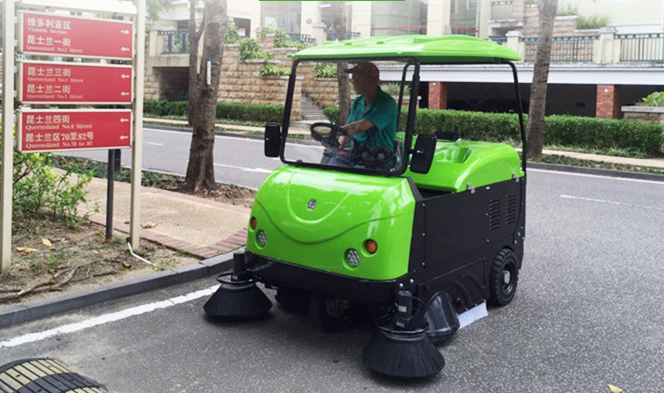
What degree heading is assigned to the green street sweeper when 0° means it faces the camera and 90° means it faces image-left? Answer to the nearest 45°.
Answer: approximately 45°

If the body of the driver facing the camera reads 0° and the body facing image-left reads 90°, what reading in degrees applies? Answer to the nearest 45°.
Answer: approximately 45°

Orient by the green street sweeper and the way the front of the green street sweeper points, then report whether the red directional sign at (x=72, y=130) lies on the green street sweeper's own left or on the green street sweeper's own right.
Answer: on the green street sweeper's own right

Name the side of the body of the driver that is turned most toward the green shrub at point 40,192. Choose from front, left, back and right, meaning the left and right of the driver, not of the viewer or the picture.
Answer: right

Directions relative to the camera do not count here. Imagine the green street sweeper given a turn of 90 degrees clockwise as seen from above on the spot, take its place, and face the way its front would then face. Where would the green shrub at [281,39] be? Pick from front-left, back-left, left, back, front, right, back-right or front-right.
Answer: front-right

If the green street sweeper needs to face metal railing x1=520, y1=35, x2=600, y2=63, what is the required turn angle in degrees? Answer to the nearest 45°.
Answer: approximately 135° to its right

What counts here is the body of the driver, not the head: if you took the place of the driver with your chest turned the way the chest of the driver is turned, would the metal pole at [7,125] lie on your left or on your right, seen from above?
on your right

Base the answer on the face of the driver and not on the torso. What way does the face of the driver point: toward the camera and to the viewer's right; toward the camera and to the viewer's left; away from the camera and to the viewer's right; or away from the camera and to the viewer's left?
toward the camera and to the viewer's left

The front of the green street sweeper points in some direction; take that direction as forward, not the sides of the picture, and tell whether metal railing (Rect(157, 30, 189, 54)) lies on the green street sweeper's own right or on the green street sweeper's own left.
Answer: on the green street sweeper's own right

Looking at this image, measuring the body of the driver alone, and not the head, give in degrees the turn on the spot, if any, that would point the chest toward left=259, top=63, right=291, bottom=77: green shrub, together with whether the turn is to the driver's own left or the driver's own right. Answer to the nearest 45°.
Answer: approximately 135° to the driver's own right

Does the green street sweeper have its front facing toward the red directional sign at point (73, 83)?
no

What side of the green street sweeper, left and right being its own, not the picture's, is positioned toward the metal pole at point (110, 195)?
right

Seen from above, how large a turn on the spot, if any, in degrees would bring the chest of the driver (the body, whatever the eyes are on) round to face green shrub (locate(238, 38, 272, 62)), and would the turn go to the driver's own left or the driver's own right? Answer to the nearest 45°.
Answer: approximately 135° to the driver's own right

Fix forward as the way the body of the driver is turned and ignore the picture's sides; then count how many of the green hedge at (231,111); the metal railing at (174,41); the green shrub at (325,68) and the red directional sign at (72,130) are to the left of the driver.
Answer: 0

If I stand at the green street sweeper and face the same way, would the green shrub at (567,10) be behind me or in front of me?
behind
